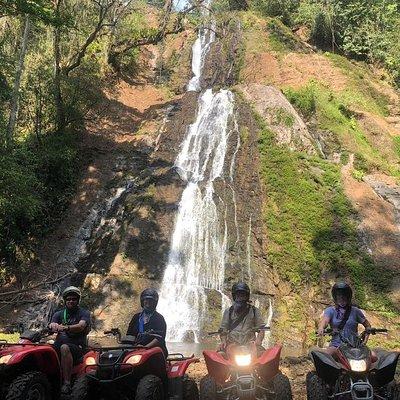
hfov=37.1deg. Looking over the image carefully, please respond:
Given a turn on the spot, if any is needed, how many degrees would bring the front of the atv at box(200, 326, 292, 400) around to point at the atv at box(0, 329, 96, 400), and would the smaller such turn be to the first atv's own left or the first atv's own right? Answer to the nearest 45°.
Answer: approximately 90° to the first atv's own right

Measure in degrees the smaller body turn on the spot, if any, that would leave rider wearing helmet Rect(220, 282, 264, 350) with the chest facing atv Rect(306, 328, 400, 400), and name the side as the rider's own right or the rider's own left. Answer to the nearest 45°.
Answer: approximately 45° to the rider's own left

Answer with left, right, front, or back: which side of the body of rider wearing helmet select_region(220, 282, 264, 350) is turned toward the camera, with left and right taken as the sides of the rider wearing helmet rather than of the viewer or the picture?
front

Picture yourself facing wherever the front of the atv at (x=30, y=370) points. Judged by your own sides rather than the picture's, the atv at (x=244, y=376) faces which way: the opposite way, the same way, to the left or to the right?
the same way

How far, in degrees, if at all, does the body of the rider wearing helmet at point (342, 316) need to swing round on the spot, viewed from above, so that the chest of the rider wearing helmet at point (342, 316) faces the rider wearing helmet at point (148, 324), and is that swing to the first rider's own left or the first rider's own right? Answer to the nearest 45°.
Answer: approximately 90° to the first rider's own right

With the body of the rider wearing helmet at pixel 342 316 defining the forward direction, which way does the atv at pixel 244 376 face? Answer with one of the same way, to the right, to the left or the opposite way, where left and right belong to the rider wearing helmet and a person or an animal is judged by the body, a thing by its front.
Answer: the same way

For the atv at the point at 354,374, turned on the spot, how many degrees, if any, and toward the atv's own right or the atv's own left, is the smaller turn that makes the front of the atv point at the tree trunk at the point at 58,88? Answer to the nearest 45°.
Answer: approximately 135° to the atv's own right

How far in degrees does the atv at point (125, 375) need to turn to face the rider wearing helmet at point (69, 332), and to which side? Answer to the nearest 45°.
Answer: approximately 90° to its right

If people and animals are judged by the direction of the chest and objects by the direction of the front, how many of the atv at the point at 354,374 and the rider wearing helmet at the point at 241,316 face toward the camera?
2

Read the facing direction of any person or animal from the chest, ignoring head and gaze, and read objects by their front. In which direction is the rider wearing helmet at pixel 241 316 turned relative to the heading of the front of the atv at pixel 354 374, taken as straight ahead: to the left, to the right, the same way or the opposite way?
the same way

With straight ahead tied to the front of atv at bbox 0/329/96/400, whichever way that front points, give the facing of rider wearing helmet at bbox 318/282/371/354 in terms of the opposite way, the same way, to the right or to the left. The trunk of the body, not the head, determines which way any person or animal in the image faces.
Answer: the same way

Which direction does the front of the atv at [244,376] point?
toward the camera

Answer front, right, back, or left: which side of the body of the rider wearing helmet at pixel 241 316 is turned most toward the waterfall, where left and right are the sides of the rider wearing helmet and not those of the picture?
back

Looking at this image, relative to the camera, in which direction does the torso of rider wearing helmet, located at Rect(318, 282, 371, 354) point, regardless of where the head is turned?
toward the camera

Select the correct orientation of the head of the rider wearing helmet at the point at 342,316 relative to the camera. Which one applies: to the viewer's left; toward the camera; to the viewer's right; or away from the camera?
toward the camera

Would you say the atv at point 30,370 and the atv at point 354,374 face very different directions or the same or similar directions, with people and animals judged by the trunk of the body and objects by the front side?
same or similar directions

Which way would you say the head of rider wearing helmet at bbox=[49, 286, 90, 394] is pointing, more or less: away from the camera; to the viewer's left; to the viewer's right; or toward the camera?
toward the camera

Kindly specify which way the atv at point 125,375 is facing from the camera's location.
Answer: facing the viewer and to the left of the viewer

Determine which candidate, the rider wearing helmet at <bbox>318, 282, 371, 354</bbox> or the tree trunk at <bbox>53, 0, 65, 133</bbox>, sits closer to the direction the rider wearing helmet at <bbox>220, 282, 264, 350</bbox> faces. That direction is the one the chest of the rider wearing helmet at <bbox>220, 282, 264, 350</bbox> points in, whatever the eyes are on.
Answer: the rider wearing helmet
